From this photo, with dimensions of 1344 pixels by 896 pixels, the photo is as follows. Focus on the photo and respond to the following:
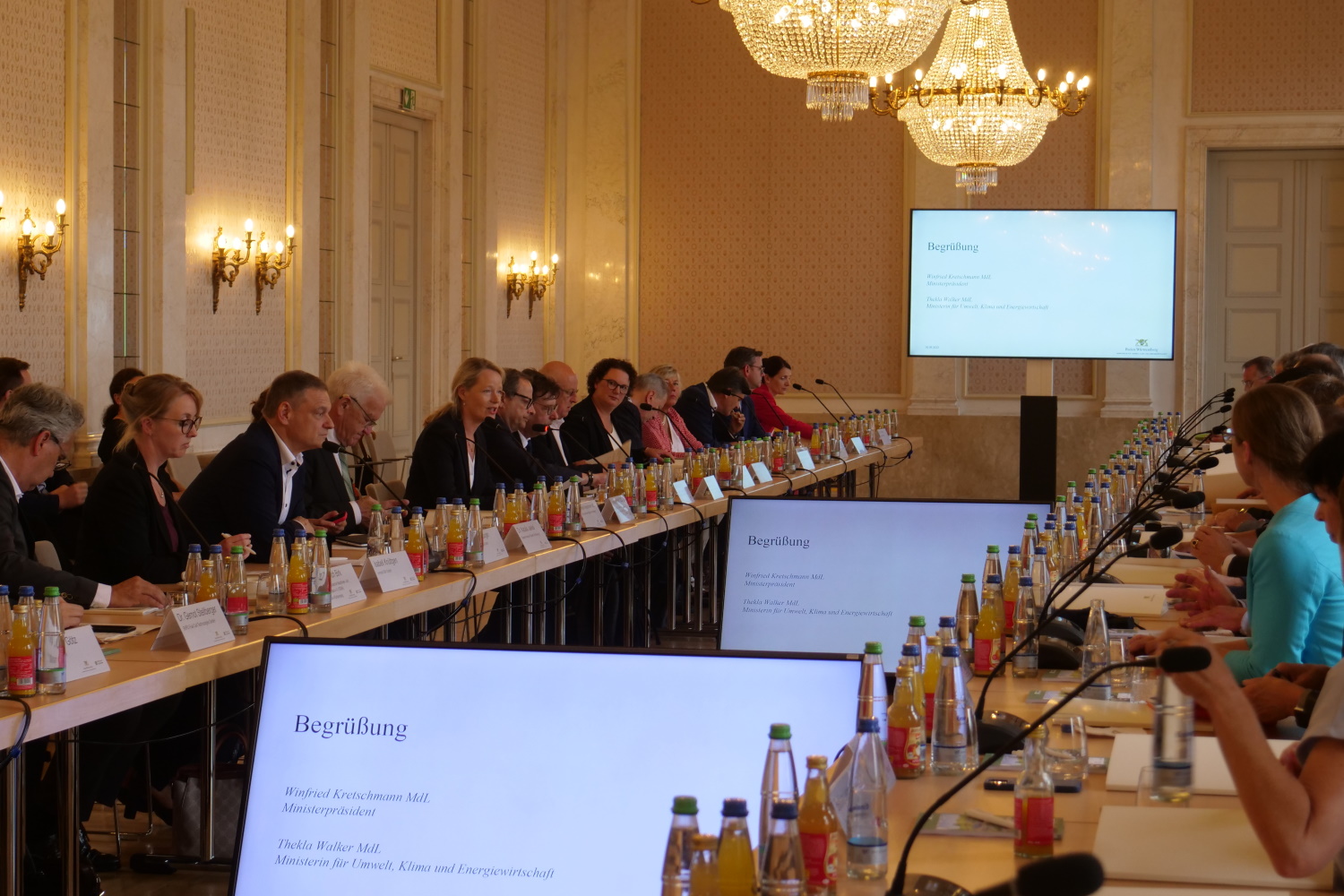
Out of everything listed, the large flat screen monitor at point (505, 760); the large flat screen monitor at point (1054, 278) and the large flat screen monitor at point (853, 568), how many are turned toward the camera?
3

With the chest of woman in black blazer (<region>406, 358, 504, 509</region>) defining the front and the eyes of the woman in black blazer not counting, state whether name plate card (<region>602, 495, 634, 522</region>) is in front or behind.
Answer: in front

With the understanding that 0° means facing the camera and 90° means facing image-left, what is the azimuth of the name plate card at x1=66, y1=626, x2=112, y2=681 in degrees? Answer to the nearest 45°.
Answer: approximately 315°

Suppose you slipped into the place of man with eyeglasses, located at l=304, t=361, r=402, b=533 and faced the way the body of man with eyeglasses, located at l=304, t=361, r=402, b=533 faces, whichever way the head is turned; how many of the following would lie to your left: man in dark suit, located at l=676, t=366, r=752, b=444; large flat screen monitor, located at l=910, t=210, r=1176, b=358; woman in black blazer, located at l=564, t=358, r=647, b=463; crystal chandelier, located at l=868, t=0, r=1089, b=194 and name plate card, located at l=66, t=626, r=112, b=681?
4

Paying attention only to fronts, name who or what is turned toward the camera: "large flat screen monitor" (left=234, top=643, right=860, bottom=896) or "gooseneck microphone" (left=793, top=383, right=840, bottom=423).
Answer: the large flat screen monitor

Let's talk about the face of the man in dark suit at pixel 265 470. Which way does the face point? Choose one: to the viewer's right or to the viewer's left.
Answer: to the viewer's right

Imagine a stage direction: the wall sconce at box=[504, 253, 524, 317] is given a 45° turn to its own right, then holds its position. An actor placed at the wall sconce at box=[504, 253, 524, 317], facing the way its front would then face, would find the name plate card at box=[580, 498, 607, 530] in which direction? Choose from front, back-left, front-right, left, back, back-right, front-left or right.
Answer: front

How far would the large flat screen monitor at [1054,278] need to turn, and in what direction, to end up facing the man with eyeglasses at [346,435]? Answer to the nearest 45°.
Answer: approximately 45° to its right

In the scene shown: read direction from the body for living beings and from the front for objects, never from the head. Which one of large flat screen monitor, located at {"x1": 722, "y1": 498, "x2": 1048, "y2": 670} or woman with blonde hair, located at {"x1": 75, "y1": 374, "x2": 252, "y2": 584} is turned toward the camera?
the large flat screen monitor

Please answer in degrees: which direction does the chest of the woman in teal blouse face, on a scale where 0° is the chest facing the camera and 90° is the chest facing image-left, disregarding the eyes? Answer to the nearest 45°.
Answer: approximately 135°

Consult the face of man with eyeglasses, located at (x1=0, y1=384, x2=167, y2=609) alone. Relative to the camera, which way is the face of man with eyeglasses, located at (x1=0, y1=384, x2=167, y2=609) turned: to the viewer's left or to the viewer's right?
to the viewer's right

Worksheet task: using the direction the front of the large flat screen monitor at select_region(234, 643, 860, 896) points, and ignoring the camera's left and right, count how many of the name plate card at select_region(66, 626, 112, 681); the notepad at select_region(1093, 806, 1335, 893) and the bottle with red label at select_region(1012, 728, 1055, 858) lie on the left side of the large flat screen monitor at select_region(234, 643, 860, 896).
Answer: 2

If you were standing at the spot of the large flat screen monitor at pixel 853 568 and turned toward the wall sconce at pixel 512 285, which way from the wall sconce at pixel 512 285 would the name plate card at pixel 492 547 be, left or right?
left

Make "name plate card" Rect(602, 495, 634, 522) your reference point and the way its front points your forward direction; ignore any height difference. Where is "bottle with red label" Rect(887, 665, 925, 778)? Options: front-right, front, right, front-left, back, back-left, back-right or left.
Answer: front-right

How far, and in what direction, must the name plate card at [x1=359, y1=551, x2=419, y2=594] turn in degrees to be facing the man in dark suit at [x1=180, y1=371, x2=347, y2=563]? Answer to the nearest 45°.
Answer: approximately 180°

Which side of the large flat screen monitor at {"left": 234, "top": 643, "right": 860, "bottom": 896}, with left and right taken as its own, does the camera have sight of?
front

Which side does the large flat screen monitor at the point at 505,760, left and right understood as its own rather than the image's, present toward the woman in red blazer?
back

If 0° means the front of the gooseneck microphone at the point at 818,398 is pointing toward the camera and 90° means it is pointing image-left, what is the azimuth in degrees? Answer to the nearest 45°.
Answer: approximately 90°

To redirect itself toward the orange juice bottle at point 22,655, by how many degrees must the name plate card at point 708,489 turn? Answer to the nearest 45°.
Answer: approximately 45° to its right

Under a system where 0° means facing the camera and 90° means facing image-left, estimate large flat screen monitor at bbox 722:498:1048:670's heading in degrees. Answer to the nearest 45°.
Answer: approximately 0°
